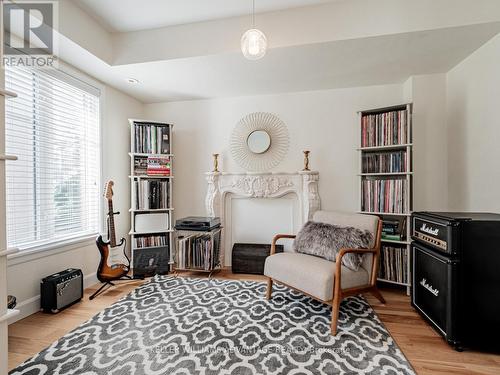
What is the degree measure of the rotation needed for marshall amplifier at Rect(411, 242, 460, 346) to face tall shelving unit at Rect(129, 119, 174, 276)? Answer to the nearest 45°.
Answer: approximately 45° to its right

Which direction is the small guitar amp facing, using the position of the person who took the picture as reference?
facing the viewer and to the right of the viewer

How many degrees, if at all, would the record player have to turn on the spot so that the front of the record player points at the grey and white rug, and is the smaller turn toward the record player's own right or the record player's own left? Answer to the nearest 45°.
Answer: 0° — it already faces it

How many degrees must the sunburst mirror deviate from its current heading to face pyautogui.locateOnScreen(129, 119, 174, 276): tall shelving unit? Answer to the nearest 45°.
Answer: approximately 90° to its right

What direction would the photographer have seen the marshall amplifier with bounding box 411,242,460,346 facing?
facing the viewer and to the left of the viewer

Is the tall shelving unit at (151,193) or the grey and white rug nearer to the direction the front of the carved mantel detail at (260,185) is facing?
the grey and white rug

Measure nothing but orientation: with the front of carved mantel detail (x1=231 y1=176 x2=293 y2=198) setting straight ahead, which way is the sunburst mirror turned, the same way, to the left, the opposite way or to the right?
the same way

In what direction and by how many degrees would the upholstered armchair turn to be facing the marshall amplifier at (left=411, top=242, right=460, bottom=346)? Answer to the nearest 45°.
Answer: approximately 135° to its left

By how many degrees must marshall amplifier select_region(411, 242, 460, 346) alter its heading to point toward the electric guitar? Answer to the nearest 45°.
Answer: approximately 45° to its right

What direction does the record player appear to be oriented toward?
toward the camera

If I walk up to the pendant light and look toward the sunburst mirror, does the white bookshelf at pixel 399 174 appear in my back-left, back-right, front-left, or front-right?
front-right

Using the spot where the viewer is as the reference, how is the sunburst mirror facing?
facing the viewer

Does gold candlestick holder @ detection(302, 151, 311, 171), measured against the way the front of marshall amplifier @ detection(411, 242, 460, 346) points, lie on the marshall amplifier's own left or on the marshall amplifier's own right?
on the marshall amplifier's own right
